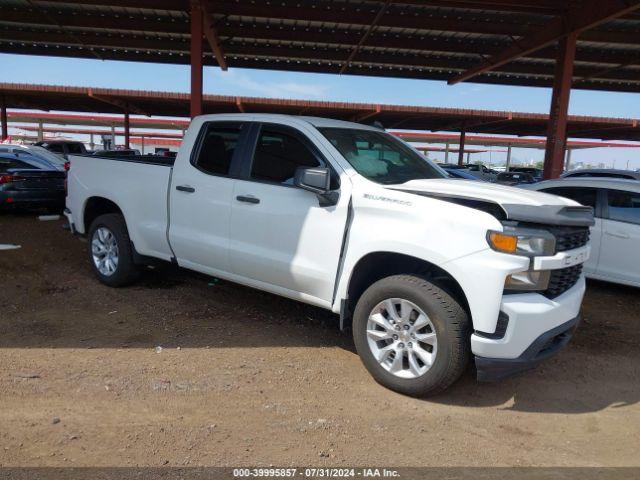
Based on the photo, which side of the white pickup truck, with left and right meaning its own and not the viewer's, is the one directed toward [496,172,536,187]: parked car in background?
left

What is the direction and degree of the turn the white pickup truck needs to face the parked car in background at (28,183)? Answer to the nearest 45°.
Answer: approximately 180°

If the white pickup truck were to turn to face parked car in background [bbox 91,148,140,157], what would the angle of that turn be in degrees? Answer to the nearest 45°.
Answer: approximately 180°

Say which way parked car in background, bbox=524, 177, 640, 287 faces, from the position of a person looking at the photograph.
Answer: facing the viewer and to the right of the viewer

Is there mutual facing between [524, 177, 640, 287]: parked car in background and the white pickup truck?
no

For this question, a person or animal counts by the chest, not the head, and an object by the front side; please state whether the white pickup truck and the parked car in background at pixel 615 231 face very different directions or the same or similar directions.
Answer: same or similar directions

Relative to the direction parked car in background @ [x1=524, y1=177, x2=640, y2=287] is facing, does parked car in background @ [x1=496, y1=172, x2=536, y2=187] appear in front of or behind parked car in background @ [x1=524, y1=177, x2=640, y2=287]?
behind

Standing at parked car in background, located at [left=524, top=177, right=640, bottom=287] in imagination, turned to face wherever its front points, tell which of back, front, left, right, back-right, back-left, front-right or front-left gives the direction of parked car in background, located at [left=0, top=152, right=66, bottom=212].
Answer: back-right

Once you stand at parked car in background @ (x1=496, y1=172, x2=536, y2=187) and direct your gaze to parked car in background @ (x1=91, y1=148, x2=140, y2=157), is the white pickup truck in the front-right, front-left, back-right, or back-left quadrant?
front-left

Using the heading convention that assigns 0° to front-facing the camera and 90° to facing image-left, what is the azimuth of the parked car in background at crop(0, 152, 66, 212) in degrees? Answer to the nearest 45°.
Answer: approximately 135°
